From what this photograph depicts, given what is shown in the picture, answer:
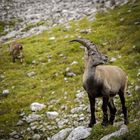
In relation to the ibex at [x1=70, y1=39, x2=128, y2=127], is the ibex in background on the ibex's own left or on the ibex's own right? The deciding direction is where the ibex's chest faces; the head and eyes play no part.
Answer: on the ibex's own right

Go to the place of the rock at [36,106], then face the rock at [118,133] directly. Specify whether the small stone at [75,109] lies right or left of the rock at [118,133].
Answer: left

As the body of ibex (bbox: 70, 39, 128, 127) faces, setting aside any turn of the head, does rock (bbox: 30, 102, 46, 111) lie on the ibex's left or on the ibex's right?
on the ibex's right

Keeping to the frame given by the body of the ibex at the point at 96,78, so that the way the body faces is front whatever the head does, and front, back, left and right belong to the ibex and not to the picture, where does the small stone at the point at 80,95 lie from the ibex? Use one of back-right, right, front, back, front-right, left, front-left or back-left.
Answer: back-right

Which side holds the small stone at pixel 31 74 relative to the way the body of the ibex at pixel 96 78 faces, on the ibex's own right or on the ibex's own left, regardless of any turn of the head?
on the ibex's own right
